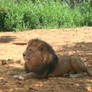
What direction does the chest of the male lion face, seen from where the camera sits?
to the viewer's left
